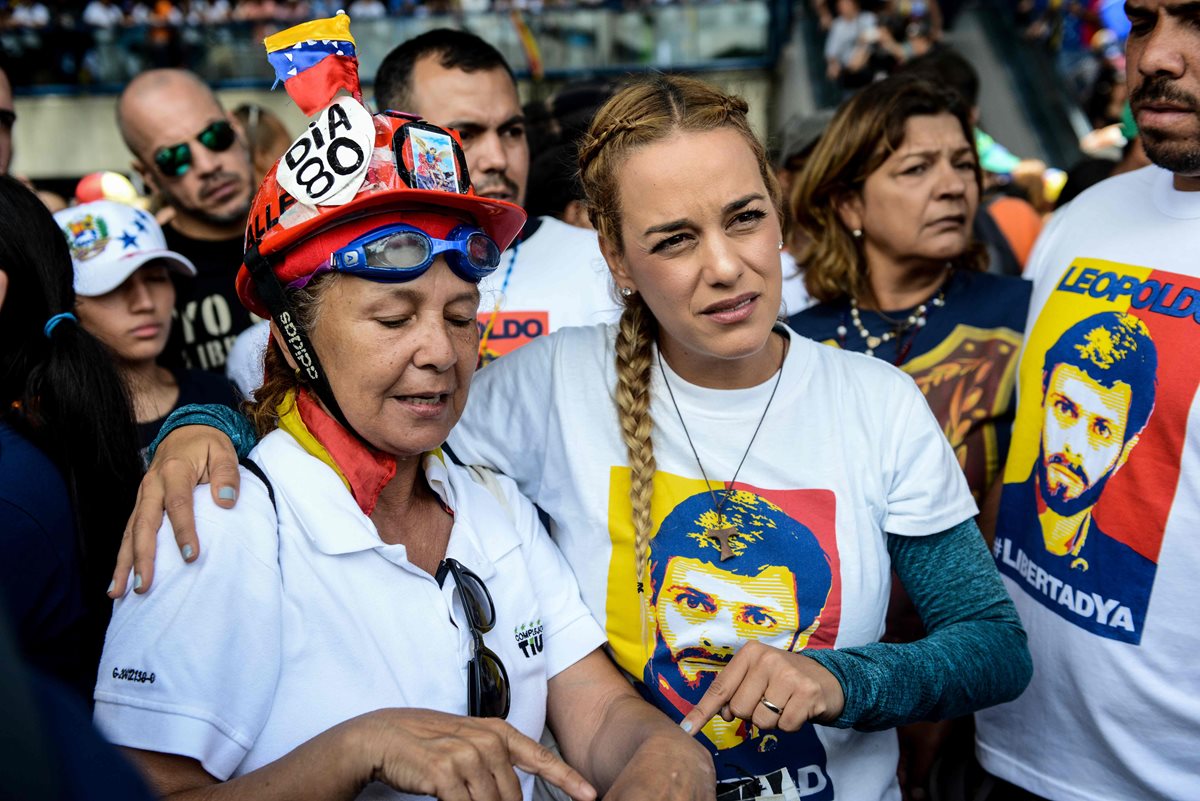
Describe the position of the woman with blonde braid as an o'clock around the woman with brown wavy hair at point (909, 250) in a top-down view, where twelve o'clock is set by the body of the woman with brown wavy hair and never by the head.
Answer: The woman with blonde braid is roughly at 2 o'clock from the woman with brown wavy hair.

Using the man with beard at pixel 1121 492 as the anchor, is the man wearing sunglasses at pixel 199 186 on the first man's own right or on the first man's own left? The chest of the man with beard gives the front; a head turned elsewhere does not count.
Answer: on the first man's own right

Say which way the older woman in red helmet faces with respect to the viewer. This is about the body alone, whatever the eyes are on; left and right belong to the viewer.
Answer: facing the viewer and to the right of the viewer

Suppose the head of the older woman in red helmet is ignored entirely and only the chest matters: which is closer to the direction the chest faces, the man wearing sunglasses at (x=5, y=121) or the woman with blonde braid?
the woman with blonde braid

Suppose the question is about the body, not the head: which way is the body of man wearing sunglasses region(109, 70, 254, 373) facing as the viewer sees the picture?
toward the camera

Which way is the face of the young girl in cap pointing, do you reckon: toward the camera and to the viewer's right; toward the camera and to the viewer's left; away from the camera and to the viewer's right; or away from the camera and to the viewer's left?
toward the camera and to the viewer's right

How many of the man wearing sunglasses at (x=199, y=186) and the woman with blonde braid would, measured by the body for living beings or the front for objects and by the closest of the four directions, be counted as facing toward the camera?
2

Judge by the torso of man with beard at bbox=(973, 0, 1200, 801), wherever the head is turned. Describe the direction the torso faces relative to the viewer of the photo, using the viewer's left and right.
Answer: facing the viewer and to the left of the viewer
